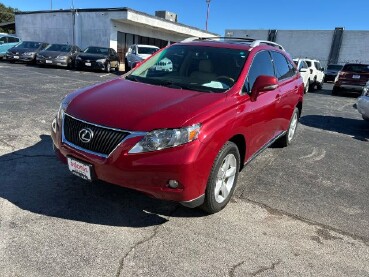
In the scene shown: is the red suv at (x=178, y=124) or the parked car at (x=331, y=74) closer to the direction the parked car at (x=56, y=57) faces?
the red suv

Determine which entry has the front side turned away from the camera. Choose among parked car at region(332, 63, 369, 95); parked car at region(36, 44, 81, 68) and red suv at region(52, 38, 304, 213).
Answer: parked car at region(332, 63, 369, 95)

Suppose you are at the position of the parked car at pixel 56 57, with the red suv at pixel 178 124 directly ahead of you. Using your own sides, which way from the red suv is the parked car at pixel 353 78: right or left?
left

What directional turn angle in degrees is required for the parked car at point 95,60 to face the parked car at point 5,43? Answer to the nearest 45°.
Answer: approximately 90° to its right

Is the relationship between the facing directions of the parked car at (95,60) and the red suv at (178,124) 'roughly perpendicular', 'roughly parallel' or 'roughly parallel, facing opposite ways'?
roughly parallel

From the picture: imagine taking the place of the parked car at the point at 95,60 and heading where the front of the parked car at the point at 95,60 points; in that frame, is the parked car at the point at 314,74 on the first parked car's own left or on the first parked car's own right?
on the first parked car's own left

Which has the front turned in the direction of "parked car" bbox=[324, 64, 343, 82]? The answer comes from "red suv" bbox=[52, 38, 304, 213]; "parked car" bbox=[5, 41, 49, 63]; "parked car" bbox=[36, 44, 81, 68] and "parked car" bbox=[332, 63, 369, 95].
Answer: "parked car" bbox=[332, 63, 369, 95]

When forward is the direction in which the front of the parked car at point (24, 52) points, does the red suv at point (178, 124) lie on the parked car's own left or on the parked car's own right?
on the parked car's own left

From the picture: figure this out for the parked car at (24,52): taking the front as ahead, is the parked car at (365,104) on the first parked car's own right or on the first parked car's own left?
on the first parked car's own left

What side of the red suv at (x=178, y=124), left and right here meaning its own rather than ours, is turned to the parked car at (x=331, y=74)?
back

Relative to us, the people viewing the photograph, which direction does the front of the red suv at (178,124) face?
facing the viewer and to the left of the viewer

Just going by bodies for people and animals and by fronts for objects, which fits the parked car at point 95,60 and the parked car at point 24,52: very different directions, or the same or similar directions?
same or similar directions

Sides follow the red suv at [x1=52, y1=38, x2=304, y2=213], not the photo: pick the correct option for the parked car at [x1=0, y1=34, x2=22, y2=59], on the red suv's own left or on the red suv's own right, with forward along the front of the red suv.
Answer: on the red suv's own right

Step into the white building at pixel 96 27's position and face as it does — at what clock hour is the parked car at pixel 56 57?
The parked car is roughly at 2 o'clock from the white building.

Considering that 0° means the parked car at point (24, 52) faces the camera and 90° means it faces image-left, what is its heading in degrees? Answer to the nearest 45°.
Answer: approximately 45°

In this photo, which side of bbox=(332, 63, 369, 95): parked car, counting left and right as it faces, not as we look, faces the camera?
back

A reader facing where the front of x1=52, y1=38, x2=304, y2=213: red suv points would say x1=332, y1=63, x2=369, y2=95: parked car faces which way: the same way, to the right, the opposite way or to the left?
the opposite way

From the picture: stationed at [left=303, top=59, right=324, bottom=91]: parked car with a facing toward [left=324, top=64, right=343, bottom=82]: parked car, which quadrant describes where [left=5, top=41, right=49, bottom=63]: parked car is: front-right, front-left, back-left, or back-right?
back-left

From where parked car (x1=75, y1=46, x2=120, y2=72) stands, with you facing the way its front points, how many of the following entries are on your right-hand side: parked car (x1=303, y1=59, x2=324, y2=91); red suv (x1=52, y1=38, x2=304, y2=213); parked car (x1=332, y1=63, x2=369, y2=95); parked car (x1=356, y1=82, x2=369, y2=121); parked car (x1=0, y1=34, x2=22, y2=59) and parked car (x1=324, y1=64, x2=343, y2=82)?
1

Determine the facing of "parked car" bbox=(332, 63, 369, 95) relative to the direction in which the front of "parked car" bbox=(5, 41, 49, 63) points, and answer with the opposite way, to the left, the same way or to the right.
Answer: the opposite way

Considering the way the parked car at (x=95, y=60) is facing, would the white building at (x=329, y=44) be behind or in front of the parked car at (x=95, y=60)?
behind

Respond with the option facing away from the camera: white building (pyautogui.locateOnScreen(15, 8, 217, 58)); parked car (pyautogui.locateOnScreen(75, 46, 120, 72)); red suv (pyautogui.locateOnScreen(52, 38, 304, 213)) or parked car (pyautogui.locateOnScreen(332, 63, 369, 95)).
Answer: parked car (pyautogui.locateOnScreen(332, 63, 369, 95))
